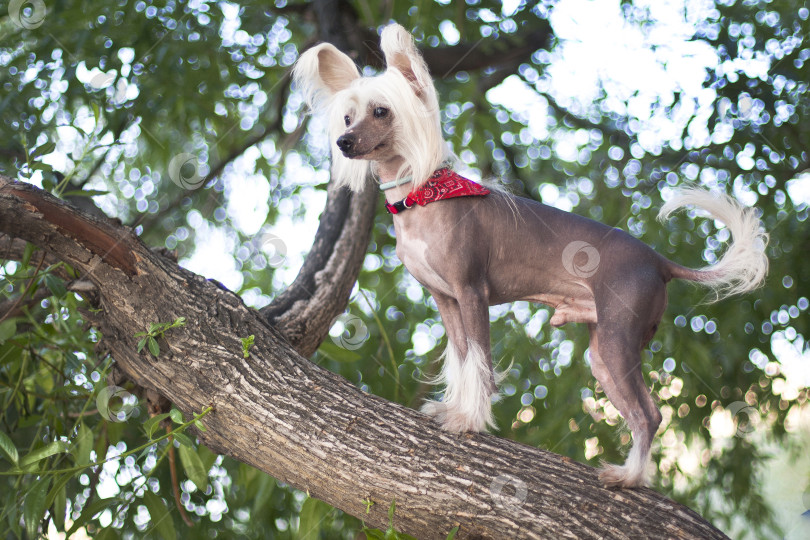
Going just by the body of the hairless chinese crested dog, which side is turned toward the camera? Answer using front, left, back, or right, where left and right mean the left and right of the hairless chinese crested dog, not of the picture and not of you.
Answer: left

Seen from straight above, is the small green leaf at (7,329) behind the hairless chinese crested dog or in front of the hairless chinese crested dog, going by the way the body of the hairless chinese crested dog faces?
in front

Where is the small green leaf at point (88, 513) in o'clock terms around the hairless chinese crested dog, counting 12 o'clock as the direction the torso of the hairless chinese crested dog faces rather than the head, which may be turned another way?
The small green leaf is roughly at 11 o'clock from the hairless chinese crested dog.

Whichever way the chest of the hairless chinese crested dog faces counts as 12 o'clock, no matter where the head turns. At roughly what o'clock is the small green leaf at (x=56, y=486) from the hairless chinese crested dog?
The small green leaf is roughly at 11 o'clock from the hairless chinese crested dog.

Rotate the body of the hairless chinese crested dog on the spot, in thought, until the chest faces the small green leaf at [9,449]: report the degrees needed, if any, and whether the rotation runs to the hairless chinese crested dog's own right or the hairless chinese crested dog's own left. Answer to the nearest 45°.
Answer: approximately 45° to the hairless chinese crested dog's own left

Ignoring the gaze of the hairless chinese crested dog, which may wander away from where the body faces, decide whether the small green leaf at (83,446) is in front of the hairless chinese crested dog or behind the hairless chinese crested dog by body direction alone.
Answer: in front

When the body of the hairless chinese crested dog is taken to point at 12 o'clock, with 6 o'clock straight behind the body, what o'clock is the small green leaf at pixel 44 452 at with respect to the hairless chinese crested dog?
The small green leaf is roughly at 11 o'clock from the hairless chinese crested dog.
